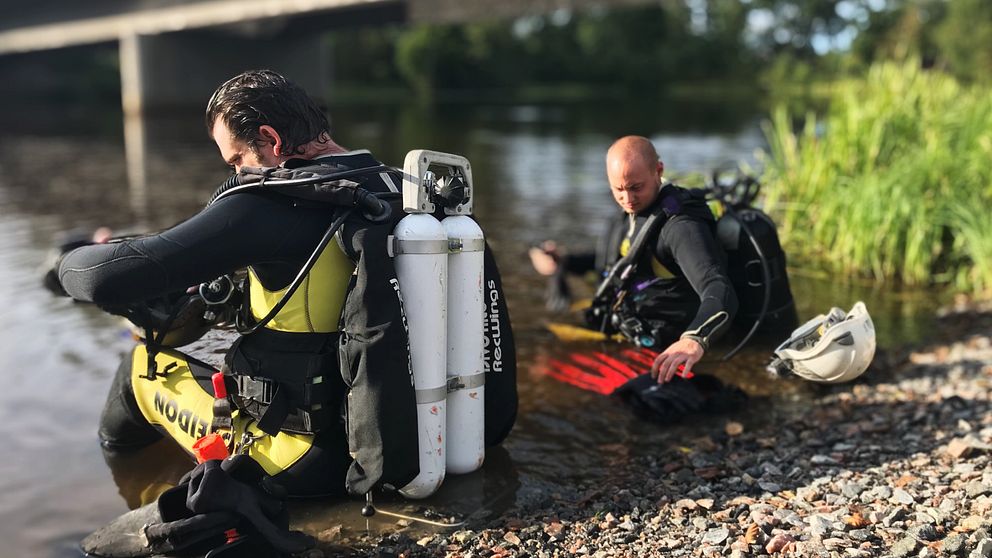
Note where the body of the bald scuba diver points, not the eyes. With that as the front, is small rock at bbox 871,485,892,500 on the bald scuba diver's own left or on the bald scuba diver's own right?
on the bald scuba diver's own left

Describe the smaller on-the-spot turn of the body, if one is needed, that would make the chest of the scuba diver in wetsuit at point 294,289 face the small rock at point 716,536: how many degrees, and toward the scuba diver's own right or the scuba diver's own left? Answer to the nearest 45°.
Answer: approximately 180°

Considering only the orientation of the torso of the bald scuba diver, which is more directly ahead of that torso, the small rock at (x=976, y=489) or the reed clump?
the small rock

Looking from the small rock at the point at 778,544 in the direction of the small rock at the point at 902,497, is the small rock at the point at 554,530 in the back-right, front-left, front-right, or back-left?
back-left

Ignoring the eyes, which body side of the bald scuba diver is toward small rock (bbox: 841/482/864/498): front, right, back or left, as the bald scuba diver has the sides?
left

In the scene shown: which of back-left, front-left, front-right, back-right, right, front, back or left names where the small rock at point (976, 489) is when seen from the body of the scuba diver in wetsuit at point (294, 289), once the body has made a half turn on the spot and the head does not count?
front

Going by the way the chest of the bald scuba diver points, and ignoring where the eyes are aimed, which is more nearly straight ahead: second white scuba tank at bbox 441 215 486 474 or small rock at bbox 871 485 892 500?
the second white scuba tank

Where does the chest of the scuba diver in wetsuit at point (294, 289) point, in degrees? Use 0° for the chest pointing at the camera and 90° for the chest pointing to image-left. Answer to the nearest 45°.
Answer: approximately 90°
